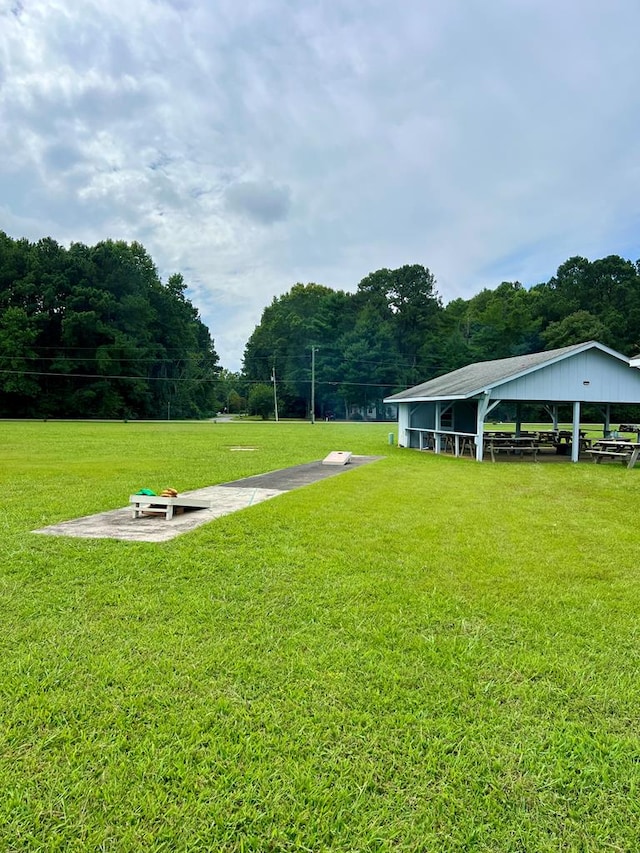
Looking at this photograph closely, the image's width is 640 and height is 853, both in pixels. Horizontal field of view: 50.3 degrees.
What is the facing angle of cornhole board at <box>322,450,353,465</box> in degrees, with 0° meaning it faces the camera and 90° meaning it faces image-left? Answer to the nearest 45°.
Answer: approximately 45°

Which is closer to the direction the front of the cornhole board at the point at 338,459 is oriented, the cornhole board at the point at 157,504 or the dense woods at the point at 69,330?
the cornhole board

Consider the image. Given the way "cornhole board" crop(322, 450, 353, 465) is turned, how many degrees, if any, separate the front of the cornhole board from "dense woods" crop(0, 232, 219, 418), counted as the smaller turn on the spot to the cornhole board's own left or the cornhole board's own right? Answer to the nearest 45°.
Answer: approximately 90° to the cornhole board's own right

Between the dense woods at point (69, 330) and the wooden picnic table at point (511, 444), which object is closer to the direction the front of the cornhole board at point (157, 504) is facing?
the wooden picnic table

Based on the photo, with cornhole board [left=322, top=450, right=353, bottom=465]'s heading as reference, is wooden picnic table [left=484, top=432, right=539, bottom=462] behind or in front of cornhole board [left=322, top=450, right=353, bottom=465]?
behind

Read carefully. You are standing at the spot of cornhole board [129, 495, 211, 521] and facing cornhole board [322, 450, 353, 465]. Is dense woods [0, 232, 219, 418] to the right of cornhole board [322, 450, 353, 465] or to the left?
left

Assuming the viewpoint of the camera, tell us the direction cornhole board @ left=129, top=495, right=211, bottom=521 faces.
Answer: facing away from the viewer and to the right of the viewer

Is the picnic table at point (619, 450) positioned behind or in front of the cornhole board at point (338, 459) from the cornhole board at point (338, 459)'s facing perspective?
behind

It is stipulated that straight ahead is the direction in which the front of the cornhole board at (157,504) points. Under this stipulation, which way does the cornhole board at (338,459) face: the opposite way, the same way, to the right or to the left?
the opposite way
